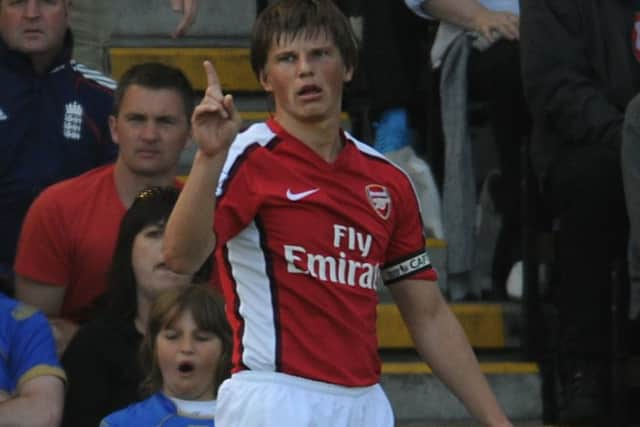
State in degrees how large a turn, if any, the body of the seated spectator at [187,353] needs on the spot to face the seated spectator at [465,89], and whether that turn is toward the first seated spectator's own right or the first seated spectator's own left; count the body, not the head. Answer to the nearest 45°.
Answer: approximately 135° to the first seated spectator's own left

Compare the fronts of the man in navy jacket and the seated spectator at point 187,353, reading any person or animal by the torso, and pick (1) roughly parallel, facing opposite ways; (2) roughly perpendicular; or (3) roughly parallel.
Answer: roughly parallel

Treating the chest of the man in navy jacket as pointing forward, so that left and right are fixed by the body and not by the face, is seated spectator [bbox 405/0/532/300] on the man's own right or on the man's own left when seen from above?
on the man's own left

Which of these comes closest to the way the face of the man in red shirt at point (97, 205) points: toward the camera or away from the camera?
toward the camera

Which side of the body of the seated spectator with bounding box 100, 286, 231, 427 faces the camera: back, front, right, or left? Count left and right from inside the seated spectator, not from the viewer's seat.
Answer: front

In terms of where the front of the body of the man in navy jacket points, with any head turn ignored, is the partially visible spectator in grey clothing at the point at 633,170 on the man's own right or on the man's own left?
on the man's own left

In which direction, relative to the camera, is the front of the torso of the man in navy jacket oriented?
toward the camera

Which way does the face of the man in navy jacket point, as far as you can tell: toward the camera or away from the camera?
toward the camera

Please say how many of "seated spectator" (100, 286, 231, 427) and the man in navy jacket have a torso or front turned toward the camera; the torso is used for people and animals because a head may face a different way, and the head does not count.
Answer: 2
